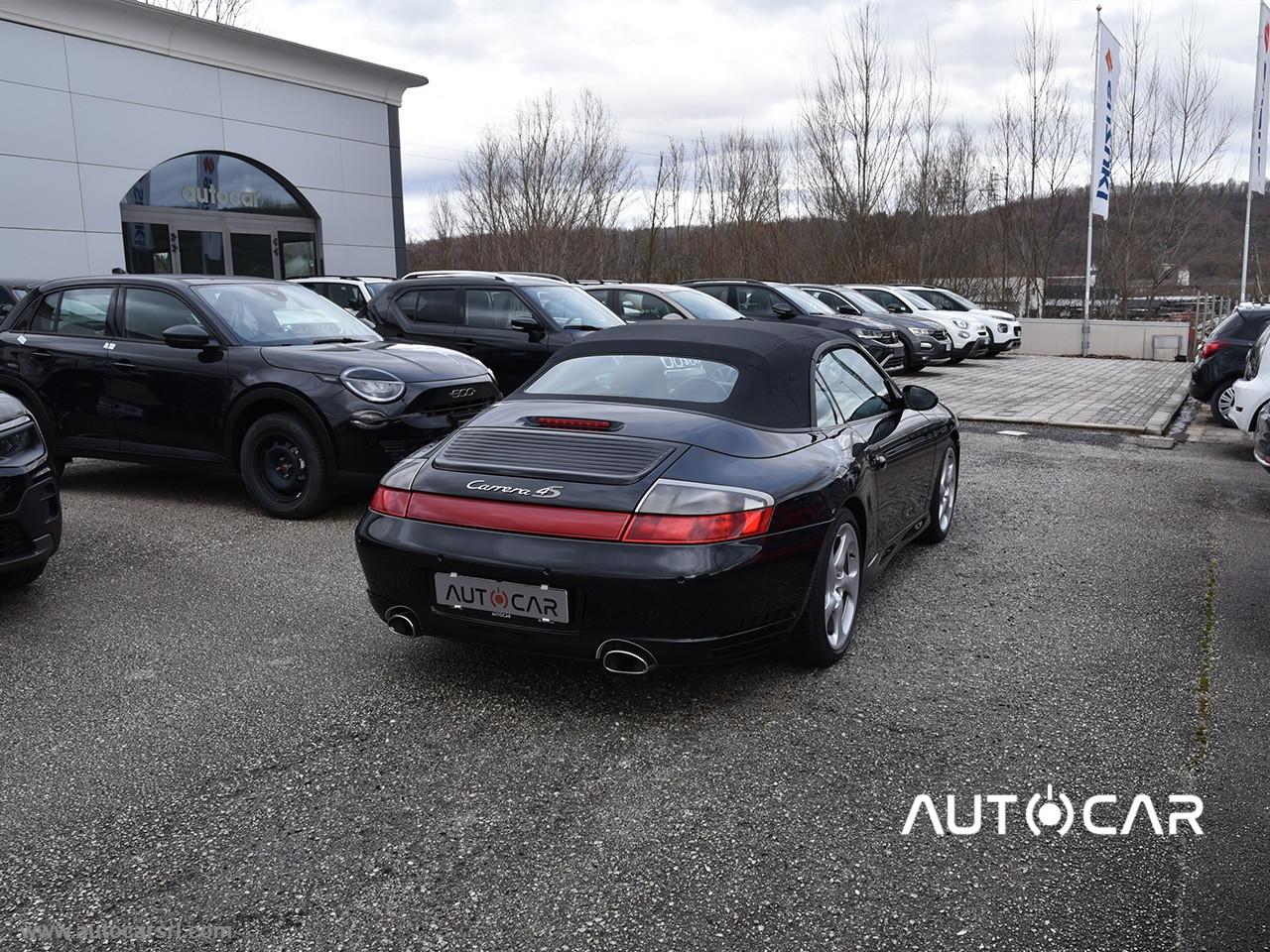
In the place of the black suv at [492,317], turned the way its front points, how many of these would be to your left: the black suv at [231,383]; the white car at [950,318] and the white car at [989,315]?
2

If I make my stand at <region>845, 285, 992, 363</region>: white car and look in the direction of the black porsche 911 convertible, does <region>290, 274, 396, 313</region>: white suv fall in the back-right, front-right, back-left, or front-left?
front-right

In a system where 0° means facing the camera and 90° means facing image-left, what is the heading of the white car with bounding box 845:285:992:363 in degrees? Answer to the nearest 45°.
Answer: approximately 315°

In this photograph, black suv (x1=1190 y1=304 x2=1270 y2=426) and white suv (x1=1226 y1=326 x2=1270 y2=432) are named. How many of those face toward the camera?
0

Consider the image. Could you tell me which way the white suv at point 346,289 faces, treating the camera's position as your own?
facing the viewer and to the right of the viewer

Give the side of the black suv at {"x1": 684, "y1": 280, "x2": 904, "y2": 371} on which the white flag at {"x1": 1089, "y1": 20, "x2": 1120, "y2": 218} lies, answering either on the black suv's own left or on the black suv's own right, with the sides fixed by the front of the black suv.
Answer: on the black suv's own left

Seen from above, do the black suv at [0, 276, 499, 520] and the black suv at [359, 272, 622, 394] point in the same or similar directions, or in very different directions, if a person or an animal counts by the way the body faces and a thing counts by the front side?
same or similar directions

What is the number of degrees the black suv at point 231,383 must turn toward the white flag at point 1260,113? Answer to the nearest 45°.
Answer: approximately 90° to its left

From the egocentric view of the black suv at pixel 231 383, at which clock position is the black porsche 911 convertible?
The black porsche 911 convertible is roughly at 1 o'clock from the black suv.

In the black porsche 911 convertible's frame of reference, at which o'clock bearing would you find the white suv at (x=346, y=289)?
The white suv is roughly at 10 o'clock from the black porsche 911 convertible.

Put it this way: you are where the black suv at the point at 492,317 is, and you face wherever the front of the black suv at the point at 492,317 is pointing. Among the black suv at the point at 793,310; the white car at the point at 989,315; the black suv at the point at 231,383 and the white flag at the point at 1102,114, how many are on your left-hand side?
3

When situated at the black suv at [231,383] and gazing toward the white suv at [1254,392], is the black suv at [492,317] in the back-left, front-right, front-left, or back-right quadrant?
front-left

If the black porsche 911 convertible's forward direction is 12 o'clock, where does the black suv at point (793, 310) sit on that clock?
The black suv is roughly at 11 o'clock from the black porsche 911 convertible.

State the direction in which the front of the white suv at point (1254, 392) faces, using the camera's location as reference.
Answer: facing away from the viewer and to the right of the viewer
